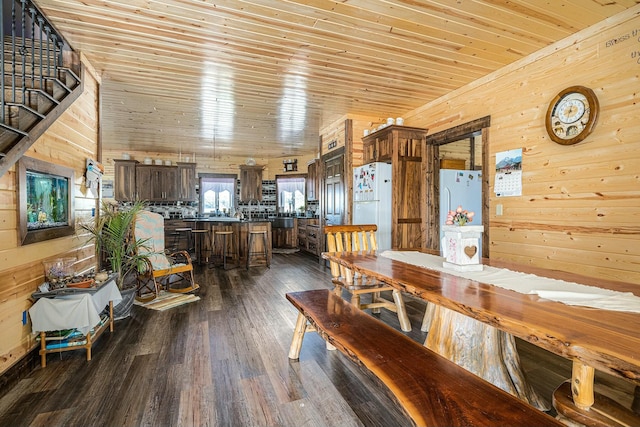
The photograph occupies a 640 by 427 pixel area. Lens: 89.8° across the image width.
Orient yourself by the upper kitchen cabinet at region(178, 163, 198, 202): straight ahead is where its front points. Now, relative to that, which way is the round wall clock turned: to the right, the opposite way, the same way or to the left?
to the right

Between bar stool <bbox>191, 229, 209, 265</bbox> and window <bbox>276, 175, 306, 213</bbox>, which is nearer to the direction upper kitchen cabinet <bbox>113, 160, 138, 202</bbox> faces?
the bar stool

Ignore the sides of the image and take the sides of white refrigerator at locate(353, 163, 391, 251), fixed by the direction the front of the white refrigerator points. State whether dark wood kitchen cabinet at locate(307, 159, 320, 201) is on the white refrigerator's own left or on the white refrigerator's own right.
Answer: on the white refrigerator's own right

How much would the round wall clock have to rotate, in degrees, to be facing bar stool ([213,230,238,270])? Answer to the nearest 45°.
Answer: approximately 45° to its right

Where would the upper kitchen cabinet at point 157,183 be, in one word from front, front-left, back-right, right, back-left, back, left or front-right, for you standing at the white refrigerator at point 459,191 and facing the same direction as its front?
right

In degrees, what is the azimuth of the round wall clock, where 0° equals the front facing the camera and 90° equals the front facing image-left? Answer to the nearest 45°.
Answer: approximately 45°
